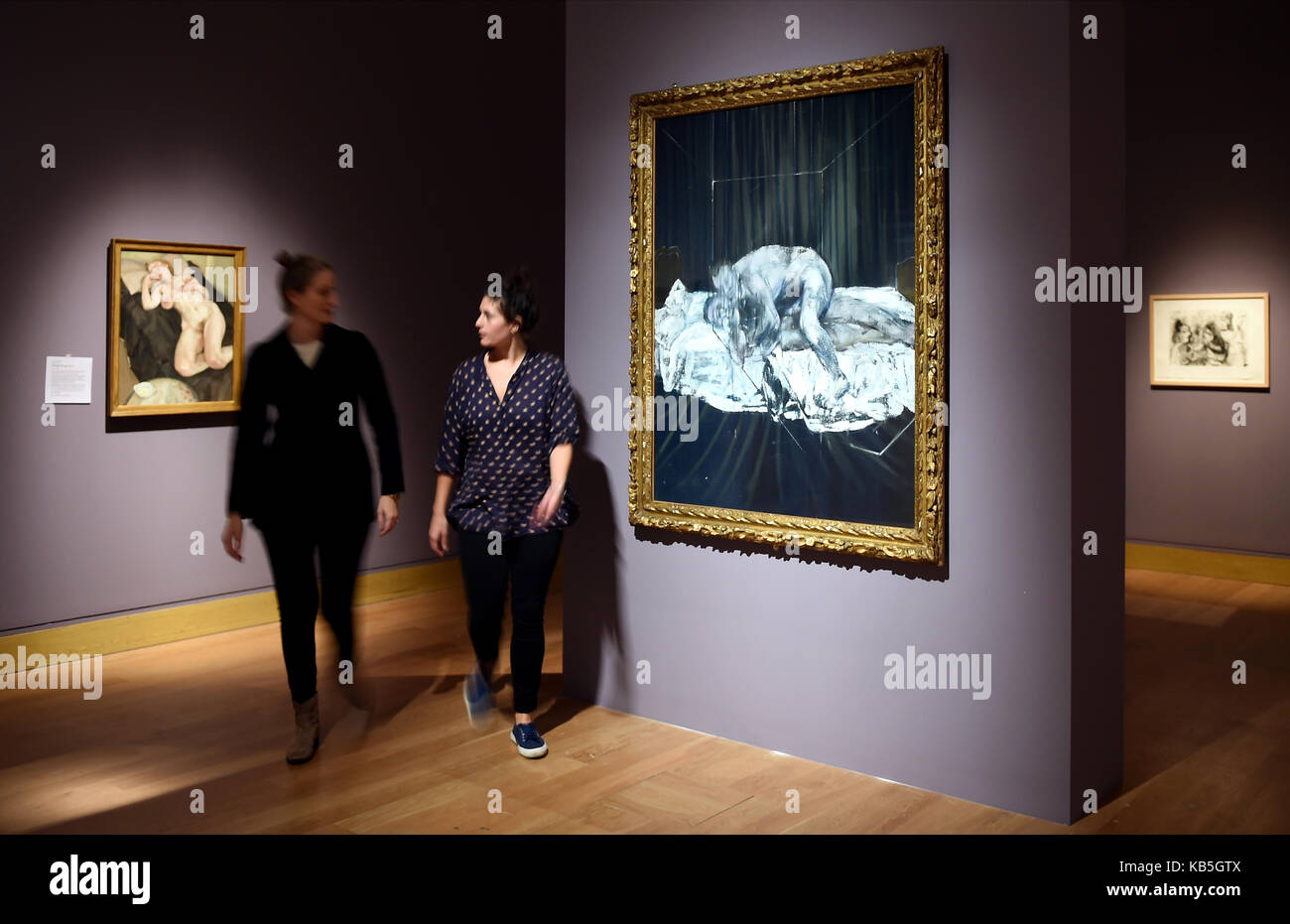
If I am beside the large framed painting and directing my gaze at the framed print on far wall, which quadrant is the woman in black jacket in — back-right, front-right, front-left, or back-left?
back-left

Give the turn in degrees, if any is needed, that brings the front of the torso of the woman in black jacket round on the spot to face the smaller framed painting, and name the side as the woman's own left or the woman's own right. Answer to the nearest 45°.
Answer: approximately 180°

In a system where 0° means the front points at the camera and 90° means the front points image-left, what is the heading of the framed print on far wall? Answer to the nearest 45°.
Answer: approximately 45°

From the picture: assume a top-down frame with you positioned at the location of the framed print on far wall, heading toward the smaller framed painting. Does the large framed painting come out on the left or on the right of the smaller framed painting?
left

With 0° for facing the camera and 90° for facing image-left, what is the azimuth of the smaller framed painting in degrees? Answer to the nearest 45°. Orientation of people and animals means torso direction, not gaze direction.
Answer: approximately 315°

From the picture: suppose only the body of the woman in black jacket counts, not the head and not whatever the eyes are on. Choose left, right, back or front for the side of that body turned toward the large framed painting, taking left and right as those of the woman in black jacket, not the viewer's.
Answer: left

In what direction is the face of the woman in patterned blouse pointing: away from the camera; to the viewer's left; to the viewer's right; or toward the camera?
to the viewer's left

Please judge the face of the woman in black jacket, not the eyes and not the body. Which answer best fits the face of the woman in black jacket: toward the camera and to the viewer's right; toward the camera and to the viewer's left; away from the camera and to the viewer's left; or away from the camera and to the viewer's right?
toward the camera and to the viewer's right

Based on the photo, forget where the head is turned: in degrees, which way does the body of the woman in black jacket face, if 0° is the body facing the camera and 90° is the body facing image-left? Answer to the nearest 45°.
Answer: approximately 0°

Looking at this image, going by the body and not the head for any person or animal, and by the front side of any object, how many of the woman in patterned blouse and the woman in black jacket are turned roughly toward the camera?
2
